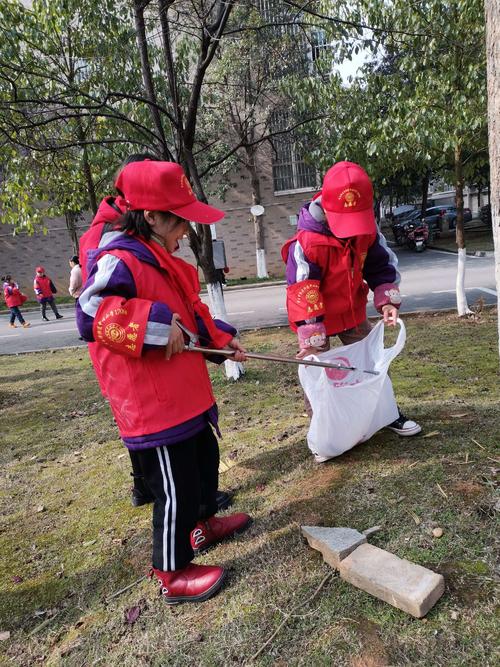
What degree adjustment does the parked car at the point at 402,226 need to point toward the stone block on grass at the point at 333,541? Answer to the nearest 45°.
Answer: approximately 45° to its left

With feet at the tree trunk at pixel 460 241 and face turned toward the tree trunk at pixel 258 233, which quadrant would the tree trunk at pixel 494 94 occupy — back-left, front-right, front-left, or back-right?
back-left

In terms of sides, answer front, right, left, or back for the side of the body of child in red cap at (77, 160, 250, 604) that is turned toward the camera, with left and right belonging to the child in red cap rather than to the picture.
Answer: right

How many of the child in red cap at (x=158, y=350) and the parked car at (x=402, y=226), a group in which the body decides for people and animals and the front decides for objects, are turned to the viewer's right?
1

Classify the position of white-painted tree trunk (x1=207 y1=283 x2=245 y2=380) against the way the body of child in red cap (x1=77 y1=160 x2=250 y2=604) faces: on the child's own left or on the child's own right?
on the child's own left

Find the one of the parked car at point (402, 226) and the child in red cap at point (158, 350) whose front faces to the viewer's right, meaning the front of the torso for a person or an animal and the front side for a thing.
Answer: the child in red cap

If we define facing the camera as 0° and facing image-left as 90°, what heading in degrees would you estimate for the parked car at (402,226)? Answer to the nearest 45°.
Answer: approximately 45°

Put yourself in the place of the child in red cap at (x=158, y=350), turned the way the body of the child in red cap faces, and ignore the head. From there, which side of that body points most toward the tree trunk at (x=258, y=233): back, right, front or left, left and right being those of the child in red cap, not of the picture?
left

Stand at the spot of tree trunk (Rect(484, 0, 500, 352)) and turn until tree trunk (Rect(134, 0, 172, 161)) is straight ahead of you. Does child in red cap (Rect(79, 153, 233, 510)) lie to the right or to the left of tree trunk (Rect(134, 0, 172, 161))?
left

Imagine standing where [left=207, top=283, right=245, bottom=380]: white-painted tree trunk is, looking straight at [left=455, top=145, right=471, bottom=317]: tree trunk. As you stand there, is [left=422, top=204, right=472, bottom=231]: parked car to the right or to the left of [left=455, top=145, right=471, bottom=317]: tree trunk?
left

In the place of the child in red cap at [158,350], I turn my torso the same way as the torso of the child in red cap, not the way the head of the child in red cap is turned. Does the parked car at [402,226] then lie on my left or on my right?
on my left
